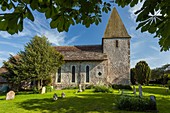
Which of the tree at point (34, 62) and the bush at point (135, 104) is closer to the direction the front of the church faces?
the bush
